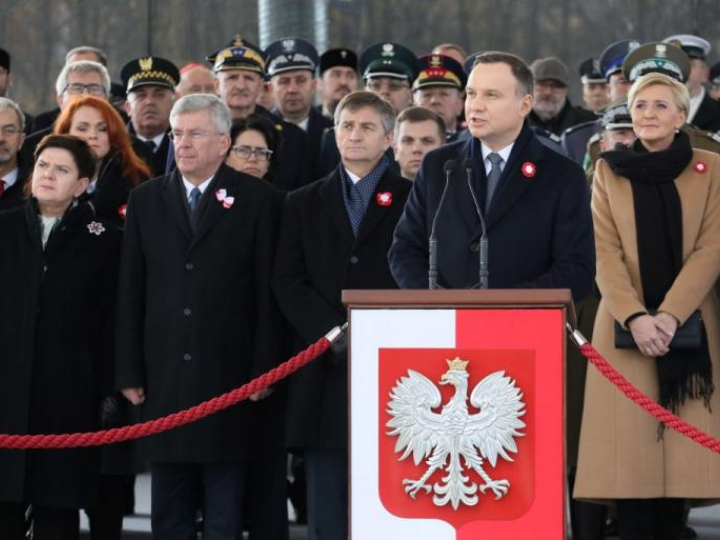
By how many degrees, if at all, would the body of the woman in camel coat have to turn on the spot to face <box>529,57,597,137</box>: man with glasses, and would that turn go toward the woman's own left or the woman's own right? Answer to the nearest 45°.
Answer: approximately 180°

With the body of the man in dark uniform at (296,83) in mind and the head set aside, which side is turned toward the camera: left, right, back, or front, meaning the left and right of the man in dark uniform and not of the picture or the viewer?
front

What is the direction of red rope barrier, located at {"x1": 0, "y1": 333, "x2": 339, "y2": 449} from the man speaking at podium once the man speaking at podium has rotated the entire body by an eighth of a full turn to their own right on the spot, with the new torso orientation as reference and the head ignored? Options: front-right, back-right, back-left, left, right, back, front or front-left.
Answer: front

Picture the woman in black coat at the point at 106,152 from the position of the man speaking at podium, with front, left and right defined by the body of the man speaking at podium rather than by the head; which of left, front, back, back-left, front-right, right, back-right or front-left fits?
right

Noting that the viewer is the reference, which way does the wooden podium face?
facing the viewer

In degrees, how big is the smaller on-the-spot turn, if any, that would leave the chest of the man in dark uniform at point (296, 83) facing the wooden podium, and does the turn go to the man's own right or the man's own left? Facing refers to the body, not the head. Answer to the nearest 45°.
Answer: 0° — they already face it

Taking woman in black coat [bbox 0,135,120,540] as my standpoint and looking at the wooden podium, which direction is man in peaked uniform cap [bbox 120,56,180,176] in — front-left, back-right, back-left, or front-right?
back-left

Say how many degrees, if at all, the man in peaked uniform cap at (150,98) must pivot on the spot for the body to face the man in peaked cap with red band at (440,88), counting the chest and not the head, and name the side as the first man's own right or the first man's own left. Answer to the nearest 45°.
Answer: approximately 90° to the first man's own left

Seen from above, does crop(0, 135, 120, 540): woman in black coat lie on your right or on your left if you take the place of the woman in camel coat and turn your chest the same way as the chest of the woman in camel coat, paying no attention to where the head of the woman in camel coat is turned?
on your right

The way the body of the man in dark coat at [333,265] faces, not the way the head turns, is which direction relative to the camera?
toward the camera

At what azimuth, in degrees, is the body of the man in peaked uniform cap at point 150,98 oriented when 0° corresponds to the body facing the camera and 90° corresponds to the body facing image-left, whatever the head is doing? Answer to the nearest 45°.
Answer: approximately 0°

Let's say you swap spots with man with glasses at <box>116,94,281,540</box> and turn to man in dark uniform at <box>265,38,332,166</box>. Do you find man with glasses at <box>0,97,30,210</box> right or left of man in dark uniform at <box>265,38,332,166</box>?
left
